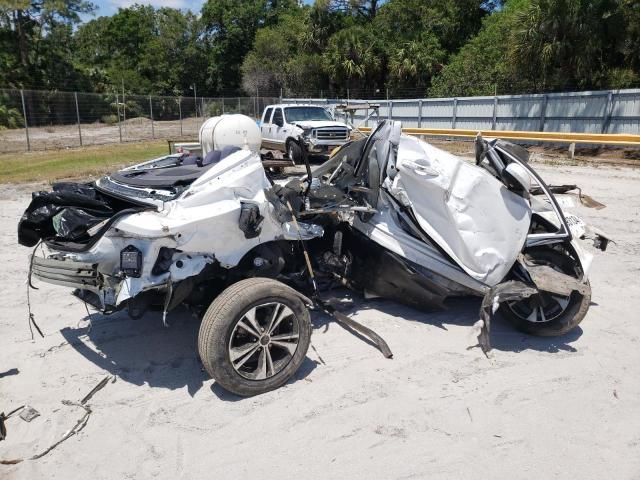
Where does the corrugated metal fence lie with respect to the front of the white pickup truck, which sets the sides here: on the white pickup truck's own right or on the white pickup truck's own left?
on the white pickup truck's own left

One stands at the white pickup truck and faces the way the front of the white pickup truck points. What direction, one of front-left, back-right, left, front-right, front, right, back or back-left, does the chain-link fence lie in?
back

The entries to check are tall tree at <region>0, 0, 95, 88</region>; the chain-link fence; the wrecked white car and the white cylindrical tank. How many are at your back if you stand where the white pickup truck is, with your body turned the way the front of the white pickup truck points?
2

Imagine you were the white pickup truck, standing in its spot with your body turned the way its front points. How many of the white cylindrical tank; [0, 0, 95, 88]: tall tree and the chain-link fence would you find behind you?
2

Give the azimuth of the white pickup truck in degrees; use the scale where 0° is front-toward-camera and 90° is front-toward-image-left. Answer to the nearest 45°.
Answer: approximately 315°

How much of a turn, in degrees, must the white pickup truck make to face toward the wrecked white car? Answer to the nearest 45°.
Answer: approximately 45° to its right

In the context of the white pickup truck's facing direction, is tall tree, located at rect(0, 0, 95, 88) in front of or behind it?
behind

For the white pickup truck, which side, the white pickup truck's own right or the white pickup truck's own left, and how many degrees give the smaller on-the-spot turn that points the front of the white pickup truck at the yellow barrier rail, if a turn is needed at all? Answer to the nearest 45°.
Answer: approximately 45° to the white pickup truck's own left
